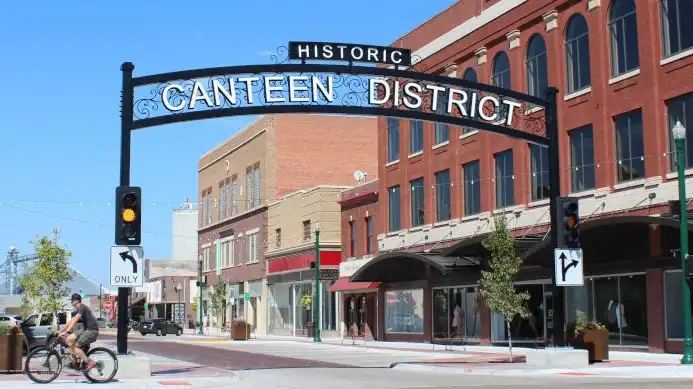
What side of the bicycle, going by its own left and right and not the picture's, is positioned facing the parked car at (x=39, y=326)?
right

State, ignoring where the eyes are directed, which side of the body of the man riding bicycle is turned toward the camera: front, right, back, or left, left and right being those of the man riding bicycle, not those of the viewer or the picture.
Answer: left

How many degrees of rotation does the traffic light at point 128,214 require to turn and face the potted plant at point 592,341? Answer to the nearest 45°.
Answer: approximately 90° to its left

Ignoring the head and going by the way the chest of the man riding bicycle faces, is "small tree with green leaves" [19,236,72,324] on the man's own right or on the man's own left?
on the man's own right

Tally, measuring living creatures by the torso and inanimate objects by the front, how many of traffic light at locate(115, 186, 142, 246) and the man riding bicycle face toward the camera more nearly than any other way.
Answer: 1

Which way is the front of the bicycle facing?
to the viewer's left

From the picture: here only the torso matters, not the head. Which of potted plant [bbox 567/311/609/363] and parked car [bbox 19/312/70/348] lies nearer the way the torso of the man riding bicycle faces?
the parked car

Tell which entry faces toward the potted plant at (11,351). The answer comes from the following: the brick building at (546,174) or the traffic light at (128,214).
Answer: the brick building

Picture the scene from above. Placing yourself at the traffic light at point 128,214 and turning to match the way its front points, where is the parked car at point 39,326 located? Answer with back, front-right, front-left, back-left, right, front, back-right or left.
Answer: back
